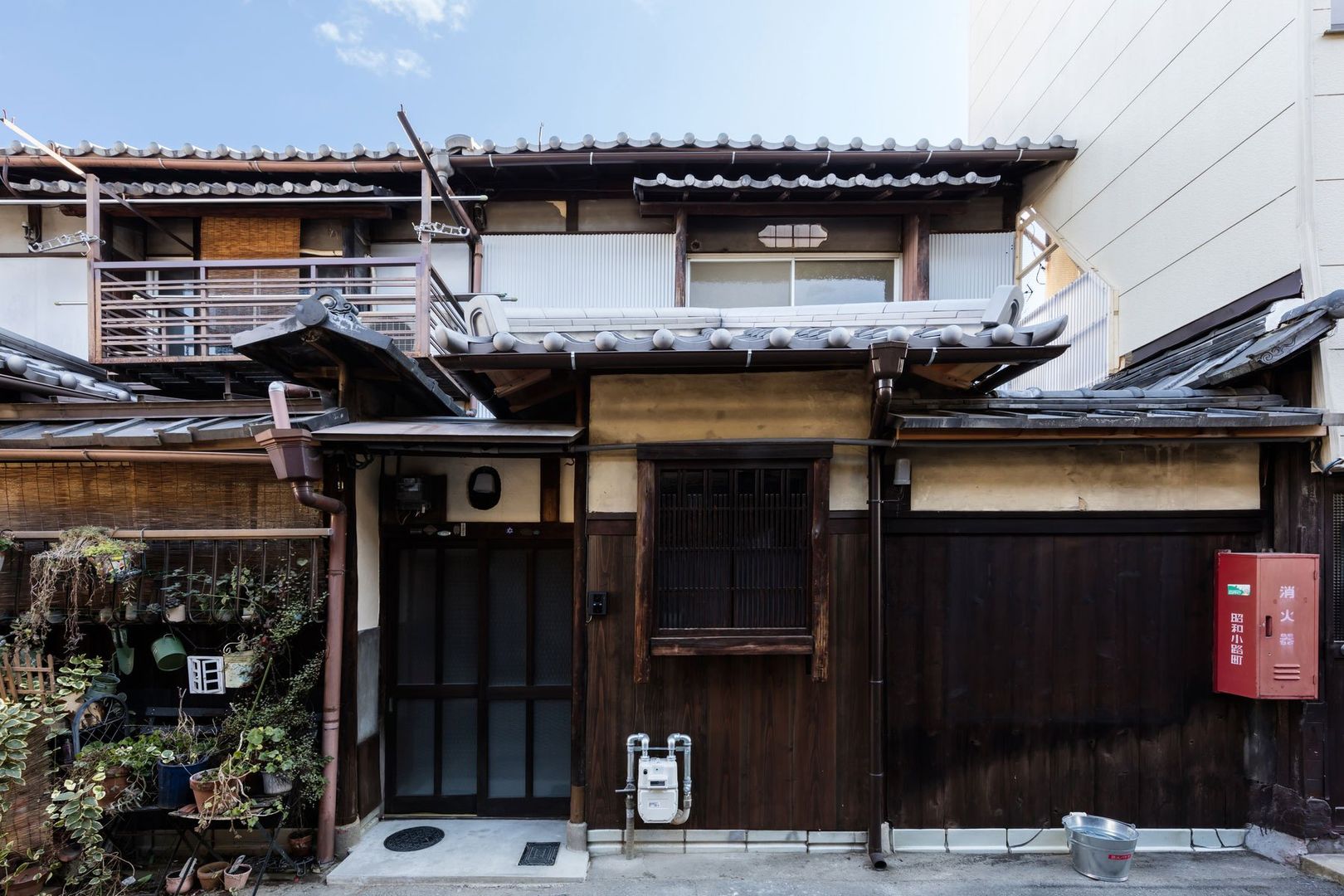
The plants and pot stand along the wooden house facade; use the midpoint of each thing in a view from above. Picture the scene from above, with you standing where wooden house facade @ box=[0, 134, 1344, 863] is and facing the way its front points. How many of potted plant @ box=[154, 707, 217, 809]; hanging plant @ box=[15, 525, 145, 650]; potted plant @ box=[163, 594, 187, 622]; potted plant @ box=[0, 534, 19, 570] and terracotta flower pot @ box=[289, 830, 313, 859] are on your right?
5

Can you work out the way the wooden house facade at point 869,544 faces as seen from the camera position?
facing the viewer

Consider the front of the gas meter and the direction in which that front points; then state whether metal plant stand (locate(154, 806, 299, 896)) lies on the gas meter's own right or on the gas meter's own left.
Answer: on the gas meter's own right

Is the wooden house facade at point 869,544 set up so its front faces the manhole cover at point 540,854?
no

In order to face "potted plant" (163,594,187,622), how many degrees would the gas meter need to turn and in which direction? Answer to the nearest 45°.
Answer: approximately 90° to its right

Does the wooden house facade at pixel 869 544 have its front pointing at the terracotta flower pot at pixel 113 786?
no

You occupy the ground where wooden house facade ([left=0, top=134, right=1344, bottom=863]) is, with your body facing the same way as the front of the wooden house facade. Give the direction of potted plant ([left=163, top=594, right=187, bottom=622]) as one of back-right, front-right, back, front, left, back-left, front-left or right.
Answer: right

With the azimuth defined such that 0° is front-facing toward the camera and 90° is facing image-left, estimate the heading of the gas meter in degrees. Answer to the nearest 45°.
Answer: approximately 0°

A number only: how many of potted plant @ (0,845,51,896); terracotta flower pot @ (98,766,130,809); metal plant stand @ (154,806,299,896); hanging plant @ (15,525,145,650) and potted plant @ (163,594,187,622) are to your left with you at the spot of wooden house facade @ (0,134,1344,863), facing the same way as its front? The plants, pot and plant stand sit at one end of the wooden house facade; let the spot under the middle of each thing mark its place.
0

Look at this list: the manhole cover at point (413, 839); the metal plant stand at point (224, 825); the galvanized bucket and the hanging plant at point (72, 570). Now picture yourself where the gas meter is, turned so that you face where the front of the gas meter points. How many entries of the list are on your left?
1

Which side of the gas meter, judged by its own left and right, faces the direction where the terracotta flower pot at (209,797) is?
right

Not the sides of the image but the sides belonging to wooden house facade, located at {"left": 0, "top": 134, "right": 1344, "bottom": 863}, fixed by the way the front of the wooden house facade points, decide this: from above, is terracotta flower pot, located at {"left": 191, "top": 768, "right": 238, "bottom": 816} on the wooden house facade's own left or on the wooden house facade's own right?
on the wooden house facade's own right

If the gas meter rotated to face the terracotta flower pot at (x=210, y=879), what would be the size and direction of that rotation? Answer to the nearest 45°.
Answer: approximately 90° to its right

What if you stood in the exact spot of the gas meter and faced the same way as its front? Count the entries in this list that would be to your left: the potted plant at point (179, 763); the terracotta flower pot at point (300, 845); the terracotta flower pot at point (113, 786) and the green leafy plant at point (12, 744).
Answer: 0

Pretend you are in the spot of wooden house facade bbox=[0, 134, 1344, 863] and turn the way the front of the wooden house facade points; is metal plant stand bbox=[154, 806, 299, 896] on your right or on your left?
on your right
